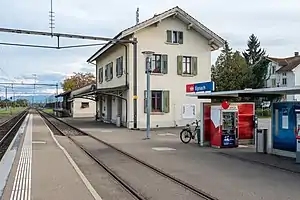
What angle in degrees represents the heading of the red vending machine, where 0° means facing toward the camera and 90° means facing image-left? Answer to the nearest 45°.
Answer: approximately 0°

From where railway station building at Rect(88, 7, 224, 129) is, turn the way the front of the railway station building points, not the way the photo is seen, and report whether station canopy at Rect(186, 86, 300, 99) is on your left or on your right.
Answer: on your left
